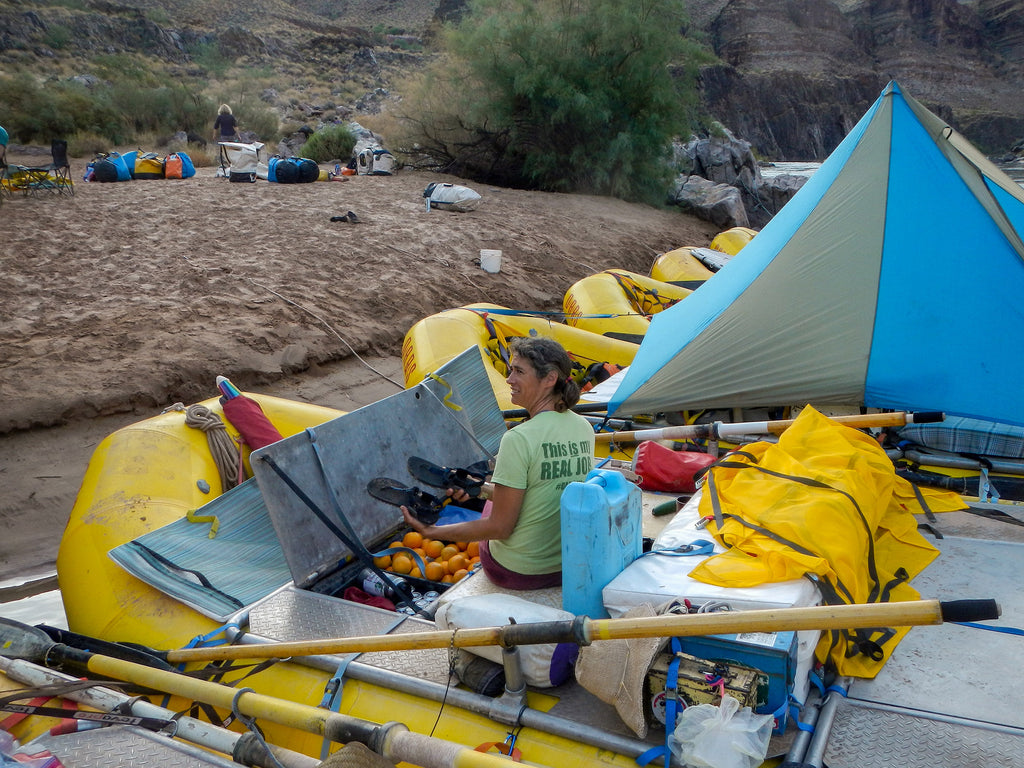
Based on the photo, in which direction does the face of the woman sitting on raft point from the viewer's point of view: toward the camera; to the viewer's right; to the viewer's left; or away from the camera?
to the viewer's left

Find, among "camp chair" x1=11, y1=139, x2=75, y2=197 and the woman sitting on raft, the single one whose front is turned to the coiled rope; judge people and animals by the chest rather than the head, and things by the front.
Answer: the woman sitting on raft

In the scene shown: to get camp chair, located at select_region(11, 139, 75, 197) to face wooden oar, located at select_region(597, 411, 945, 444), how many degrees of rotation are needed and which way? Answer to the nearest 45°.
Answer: approximately 90° to its left

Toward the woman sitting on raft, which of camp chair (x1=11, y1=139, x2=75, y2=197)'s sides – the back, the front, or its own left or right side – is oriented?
left

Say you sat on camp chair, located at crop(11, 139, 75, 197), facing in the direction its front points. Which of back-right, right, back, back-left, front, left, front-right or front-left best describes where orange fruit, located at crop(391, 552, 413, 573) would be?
left

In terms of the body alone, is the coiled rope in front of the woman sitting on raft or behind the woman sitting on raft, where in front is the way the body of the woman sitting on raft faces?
in front

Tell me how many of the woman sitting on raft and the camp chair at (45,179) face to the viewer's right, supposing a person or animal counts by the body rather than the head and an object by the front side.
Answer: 0

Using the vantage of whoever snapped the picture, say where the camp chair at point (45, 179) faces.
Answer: facing to the left of the viewer

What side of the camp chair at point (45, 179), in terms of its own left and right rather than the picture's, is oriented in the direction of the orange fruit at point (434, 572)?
left

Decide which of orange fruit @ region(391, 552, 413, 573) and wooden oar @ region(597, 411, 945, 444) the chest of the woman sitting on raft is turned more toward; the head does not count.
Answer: the orange fruit

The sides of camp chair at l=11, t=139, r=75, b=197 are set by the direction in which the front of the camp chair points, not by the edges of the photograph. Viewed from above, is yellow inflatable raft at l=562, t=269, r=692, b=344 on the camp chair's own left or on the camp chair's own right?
on the camp chair's own left
